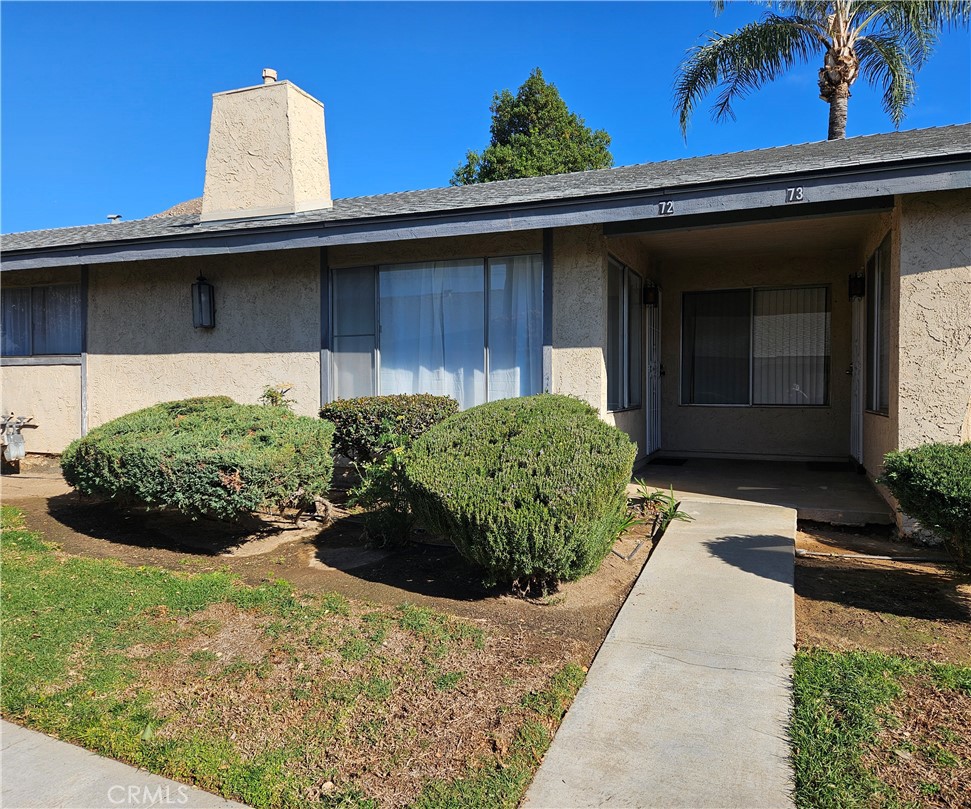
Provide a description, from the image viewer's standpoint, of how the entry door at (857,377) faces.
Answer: facing to the left of the viewer

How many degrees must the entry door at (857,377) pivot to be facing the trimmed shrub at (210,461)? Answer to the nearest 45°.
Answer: approximately 45° to its left

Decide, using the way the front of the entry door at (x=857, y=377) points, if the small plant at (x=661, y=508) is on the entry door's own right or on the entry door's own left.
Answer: on the entry door's own left

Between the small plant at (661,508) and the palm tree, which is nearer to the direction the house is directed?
the small plant

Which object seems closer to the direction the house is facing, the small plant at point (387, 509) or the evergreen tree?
the small plant

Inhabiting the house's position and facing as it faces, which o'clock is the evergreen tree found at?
The evergreen tree is roughly at 6 o'clock from the house.

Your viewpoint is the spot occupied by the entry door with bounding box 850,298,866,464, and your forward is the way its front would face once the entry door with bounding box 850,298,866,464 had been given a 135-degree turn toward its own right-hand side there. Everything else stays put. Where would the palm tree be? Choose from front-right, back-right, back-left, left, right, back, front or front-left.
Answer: front-left

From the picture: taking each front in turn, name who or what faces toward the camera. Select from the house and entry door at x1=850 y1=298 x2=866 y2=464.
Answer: the house

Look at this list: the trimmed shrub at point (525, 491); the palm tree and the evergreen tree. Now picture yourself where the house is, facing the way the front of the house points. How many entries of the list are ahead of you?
1

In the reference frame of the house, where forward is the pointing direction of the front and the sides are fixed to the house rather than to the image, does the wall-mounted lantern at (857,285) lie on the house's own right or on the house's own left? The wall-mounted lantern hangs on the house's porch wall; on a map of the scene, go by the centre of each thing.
on the house's own left

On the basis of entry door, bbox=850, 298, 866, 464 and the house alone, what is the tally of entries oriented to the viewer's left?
1

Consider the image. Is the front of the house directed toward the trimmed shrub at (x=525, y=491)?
yes

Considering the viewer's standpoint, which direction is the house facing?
facing the viewer

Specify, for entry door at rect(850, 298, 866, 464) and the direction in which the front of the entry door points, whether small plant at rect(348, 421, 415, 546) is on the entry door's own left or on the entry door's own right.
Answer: on the entry door's own left
